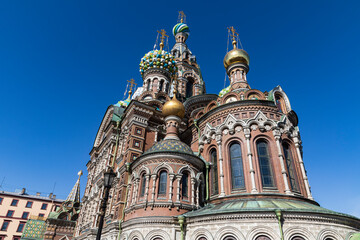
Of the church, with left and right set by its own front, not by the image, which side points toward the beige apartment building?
front

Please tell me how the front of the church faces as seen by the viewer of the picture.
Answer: facing away from the viewer and to the left of the viewer
